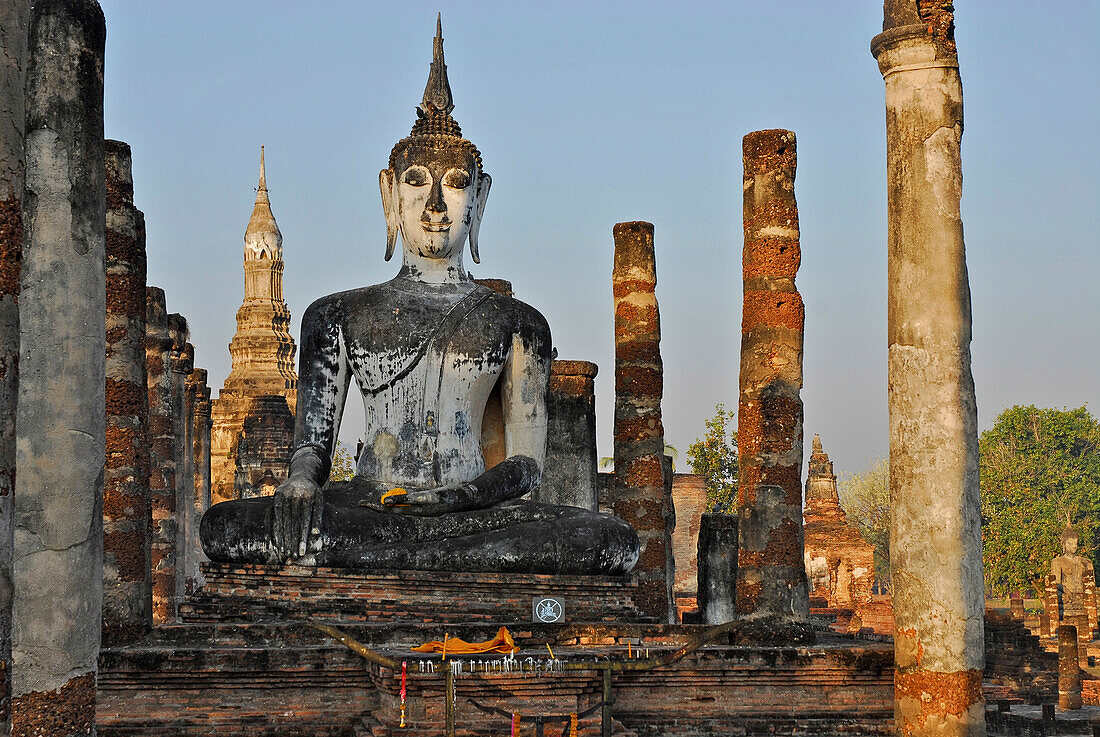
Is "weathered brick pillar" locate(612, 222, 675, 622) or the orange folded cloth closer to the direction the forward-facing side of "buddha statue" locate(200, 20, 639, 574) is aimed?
the orange folded cloth

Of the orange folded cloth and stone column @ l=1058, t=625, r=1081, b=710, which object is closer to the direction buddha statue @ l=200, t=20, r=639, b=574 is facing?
the orange folded cloth

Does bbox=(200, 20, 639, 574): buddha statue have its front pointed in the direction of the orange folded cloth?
yes

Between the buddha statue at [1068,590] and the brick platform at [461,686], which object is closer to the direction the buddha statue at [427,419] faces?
the brick platform

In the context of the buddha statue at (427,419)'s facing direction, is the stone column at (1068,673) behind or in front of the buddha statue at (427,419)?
behind

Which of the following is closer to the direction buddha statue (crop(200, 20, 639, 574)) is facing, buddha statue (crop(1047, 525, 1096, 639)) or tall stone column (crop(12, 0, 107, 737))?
the tall stone column

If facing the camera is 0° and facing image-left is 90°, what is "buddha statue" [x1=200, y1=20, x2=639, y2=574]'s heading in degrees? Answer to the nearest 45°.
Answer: approximately 0°

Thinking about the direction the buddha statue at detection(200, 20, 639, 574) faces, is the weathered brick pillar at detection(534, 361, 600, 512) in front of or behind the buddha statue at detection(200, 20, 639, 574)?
behind

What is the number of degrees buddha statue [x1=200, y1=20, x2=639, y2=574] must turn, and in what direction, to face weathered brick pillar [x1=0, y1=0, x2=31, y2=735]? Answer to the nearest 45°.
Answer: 0° — it already faces it
